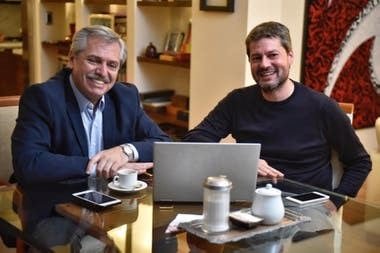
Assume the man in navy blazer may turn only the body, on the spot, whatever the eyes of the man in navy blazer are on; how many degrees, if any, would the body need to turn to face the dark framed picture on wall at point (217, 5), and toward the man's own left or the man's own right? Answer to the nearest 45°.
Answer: approximately 90° to the man's own left

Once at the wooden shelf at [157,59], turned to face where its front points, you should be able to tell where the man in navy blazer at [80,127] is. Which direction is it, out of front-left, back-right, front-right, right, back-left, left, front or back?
front

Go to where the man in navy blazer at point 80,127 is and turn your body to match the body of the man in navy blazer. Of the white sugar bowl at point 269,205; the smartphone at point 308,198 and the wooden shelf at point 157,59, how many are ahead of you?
2

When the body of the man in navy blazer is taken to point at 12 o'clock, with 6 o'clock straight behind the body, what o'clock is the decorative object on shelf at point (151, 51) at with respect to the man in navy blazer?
The decorative object on shelf is roughly at 8 o'clock from the man in navy blazer.

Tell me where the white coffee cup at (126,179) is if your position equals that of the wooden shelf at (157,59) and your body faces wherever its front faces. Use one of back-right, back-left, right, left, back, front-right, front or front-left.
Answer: front

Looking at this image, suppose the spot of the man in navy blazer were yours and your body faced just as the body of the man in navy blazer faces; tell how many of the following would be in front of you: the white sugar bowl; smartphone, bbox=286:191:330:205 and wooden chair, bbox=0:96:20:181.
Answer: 2

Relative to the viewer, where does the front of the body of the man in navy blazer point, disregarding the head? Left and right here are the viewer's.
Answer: facing the viewer and to the right of the viewer

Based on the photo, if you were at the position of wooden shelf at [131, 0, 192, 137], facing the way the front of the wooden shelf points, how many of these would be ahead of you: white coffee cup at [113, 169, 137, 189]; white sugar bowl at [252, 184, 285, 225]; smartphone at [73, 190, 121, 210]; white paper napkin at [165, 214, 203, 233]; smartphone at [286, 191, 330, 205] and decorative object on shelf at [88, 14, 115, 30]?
5

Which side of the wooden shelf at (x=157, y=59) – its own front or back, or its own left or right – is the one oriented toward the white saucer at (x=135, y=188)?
front

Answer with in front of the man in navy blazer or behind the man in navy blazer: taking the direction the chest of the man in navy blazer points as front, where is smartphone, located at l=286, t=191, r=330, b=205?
in front

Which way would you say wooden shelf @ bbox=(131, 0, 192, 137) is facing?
toward the camera

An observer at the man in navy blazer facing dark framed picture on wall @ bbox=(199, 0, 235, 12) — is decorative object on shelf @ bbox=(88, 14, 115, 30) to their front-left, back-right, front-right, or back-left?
front-left

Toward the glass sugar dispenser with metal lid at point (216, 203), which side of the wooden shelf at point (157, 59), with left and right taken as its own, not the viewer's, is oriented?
front

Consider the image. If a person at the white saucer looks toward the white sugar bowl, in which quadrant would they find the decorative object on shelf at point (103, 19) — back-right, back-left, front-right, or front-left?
back-left

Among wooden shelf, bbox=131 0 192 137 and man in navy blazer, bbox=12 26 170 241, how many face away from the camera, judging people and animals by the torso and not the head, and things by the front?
0

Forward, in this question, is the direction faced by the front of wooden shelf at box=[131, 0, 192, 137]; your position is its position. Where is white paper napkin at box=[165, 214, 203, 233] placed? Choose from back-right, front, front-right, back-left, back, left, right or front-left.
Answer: front
